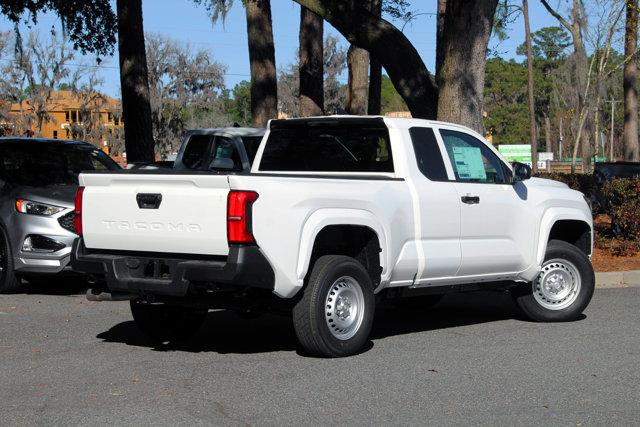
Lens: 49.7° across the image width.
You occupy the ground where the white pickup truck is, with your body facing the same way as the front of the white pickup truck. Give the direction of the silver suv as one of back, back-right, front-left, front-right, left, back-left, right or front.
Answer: left

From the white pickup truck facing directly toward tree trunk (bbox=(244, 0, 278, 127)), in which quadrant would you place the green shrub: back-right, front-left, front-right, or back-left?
front-right

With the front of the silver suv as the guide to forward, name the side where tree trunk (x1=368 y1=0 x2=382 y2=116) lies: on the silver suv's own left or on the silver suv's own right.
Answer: on the silver suv's own left

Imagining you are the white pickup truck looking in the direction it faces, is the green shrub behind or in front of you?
in front

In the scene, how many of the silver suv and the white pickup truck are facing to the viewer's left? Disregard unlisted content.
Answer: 0

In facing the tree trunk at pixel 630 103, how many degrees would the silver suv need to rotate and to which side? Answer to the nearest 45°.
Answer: approximately 90° to its left

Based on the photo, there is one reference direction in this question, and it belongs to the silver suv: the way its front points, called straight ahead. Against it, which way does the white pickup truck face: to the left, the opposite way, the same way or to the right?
to the left

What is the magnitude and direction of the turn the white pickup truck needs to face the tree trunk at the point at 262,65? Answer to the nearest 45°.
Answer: approximately 45° to its left

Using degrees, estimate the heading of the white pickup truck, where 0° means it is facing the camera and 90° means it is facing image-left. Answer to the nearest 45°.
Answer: approximately 225°

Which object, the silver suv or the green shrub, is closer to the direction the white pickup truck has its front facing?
the green shrub

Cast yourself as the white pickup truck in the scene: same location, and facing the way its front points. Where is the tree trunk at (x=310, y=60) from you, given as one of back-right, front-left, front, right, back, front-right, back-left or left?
front-left

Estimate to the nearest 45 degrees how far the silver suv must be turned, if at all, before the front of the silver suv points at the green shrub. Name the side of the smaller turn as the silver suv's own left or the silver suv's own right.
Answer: approximately 45° to the silver suv's own left
